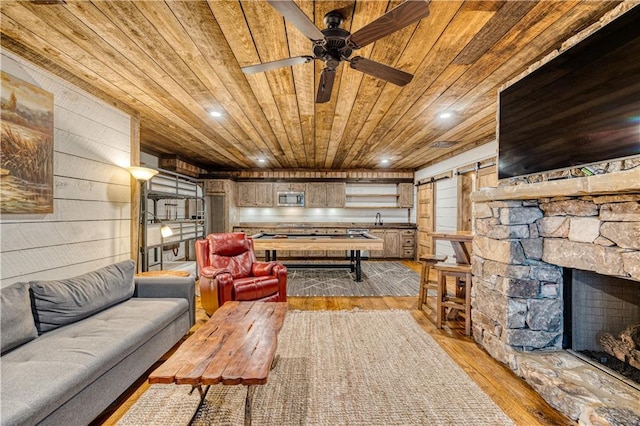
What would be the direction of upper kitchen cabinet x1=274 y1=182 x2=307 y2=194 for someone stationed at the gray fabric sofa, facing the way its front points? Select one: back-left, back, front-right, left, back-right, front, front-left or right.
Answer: left

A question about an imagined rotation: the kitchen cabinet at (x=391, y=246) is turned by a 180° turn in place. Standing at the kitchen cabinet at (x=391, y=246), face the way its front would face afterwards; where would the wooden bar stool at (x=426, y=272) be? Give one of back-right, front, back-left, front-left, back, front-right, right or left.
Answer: back

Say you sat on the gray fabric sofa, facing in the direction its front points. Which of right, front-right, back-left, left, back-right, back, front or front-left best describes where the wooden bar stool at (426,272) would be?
front-left

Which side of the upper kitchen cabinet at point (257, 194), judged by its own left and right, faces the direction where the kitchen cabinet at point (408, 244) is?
left

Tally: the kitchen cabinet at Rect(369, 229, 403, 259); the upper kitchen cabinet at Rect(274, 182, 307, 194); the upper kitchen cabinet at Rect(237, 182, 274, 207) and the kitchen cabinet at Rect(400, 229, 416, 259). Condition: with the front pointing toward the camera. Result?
4

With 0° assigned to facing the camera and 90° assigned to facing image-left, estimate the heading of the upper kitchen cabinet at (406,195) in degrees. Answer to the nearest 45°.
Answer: approximately 0°

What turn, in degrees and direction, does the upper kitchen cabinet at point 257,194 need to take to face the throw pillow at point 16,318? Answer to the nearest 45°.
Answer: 0° — it already faces it

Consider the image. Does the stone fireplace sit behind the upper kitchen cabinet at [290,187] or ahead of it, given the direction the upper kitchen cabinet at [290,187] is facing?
ahead

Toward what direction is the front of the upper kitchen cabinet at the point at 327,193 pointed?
toward the camera

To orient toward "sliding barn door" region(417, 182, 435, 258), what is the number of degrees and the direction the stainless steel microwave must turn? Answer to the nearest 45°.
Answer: approximately 90° to its left

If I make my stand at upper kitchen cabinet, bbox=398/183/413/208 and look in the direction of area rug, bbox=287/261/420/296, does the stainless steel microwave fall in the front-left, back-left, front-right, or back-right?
front-right

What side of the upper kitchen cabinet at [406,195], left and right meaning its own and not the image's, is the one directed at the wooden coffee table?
front

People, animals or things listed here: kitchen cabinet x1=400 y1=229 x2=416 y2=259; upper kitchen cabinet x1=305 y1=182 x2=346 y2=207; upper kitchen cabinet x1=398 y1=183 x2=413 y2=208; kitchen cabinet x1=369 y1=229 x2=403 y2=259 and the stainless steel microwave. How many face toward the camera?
5

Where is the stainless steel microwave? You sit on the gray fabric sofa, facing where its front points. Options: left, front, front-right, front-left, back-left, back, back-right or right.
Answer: left

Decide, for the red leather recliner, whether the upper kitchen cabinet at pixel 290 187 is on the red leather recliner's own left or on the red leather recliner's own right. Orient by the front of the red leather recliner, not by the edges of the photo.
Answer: on the red leather recliner's own left

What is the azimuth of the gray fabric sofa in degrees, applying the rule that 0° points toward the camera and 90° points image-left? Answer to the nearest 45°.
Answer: approximately 315°

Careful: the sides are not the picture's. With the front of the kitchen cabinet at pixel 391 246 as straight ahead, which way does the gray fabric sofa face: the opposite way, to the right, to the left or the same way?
to the left

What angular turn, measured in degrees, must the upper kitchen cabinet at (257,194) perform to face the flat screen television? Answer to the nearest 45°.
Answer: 0° — it already faces it

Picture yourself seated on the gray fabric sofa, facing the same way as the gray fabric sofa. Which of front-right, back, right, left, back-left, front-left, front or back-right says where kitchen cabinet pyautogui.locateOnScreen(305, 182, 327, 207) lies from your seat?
left

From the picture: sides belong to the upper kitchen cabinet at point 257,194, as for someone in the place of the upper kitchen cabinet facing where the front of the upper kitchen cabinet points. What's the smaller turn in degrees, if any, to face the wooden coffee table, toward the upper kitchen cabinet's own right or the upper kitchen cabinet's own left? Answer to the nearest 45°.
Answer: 0° — it already faces it

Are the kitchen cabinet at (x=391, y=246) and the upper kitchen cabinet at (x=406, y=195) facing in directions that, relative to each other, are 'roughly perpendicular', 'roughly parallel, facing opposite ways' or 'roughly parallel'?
roughly parallel
